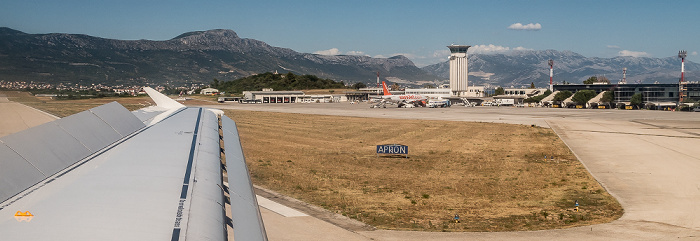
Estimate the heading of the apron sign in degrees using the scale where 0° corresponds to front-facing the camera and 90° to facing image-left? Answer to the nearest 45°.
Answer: approximately 0°
